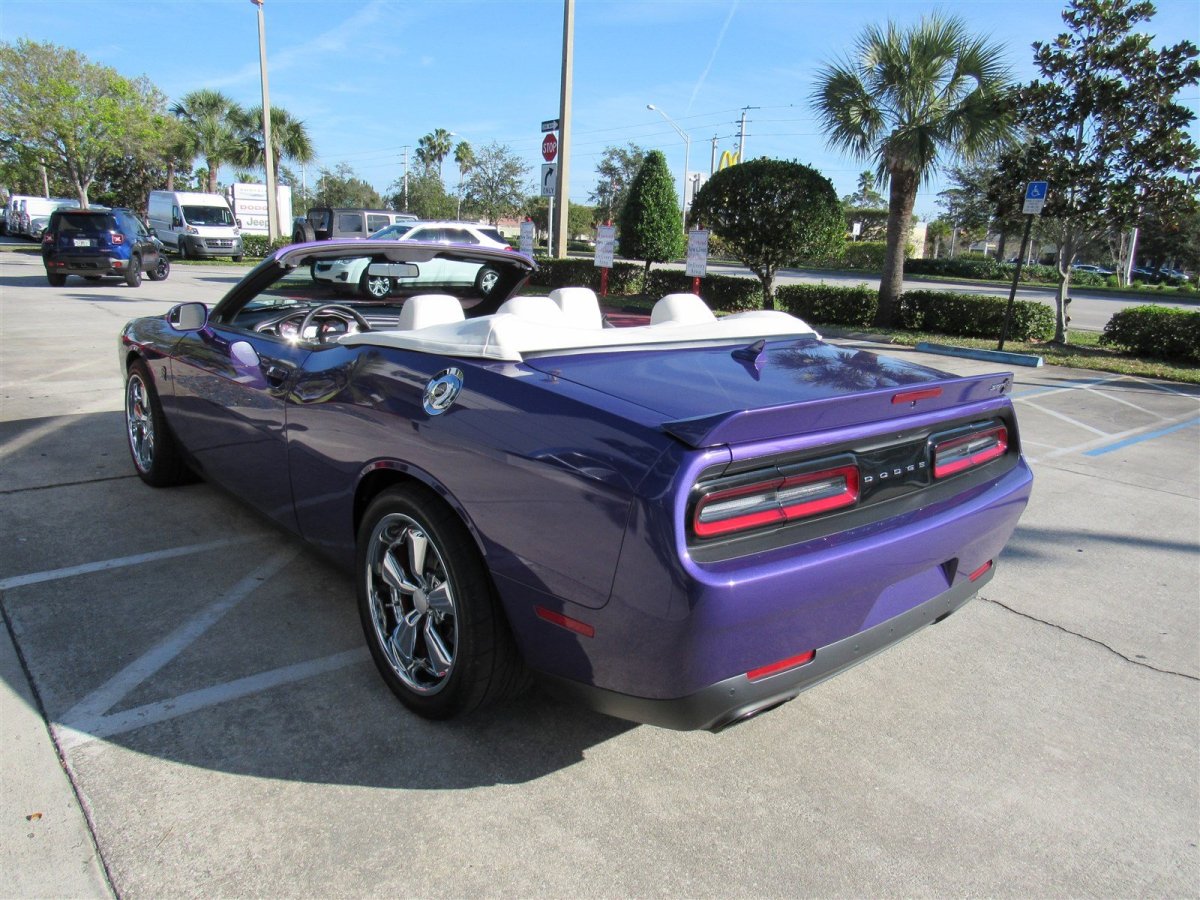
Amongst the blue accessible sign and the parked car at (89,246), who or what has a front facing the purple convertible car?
the blue accessible sign

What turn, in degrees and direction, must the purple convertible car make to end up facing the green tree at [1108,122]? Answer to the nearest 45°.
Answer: approximately 90° to its right

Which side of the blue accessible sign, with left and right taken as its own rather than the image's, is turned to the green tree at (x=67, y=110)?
right

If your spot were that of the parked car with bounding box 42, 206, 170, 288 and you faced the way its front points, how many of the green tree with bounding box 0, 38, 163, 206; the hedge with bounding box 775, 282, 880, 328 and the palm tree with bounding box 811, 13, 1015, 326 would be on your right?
2

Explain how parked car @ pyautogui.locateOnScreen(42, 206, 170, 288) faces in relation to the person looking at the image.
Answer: facing away from the viewer and to the right of the viewer

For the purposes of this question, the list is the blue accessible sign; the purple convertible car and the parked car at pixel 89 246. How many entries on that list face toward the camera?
1

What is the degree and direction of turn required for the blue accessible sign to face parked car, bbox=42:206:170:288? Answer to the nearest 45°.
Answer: approximately 90° to its right

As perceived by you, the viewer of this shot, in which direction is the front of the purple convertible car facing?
facing away from the viewer and to the left of the viewer

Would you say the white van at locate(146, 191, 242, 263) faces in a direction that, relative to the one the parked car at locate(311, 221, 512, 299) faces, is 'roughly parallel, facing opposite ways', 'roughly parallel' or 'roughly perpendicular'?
roughly perpendicular

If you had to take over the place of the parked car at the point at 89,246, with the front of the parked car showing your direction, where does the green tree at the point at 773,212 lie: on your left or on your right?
on your right

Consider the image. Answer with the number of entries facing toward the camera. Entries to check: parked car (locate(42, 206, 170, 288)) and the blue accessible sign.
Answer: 1

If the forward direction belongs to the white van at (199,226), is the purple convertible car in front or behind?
in front

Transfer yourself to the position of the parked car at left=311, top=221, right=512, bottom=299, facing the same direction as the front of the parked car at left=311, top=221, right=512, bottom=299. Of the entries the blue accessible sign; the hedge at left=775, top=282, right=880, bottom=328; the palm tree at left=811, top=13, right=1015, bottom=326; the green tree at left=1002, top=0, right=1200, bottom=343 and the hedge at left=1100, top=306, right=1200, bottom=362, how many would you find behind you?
5

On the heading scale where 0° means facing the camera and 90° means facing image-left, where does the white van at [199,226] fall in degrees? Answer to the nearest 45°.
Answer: approximately 315°

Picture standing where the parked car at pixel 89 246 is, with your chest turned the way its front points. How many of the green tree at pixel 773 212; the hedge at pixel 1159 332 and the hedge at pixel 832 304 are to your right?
3

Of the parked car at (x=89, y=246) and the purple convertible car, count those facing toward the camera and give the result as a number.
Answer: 0
